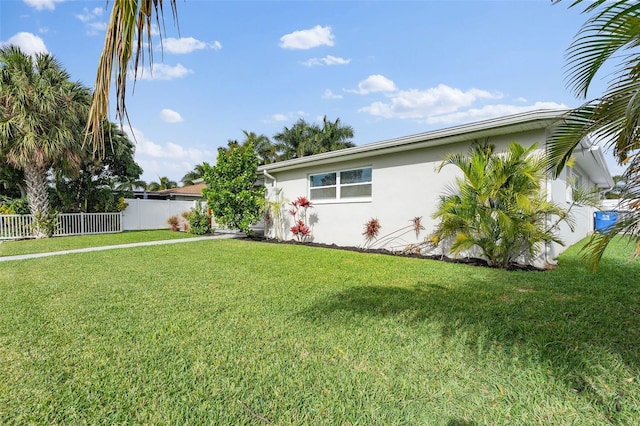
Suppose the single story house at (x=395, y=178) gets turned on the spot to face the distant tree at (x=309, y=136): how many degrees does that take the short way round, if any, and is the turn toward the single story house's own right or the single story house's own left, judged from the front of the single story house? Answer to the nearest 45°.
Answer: approximately 90° to the single story house's own right

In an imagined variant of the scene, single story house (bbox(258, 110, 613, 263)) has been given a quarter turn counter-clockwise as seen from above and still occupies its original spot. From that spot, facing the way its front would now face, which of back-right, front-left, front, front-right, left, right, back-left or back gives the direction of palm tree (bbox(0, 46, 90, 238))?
back-right

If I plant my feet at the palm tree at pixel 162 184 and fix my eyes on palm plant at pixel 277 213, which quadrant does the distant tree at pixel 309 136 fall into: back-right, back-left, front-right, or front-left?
front-left

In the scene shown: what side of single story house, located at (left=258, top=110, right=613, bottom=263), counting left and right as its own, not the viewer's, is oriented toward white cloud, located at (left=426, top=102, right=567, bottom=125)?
back

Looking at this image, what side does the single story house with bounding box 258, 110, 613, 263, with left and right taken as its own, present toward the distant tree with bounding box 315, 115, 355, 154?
right

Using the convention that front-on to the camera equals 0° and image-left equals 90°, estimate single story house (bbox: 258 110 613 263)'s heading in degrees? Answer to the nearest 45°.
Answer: approximately 45°

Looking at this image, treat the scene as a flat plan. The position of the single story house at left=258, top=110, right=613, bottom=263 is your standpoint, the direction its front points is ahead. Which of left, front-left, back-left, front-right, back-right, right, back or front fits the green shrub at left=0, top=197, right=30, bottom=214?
front-right

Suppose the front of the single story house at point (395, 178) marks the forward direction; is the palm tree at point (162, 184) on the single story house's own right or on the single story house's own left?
on the single story house's own right

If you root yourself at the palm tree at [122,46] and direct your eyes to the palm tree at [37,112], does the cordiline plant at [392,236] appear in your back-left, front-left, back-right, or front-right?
front-right

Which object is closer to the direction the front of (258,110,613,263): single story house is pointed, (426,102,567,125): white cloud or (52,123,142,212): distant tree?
the distant tree
